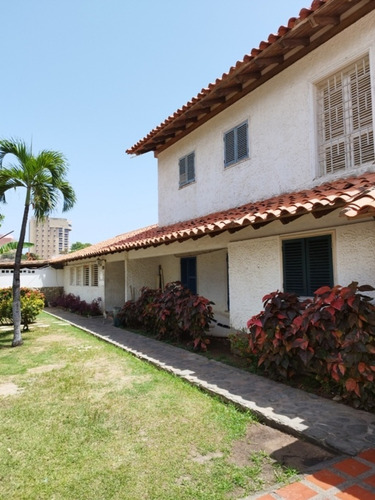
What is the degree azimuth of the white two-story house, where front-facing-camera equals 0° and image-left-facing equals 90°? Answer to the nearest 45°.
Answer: approximately 45°

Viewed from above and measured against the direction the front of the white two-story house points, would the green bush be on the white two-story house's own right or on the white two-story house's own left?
on the white two-story house's own right
